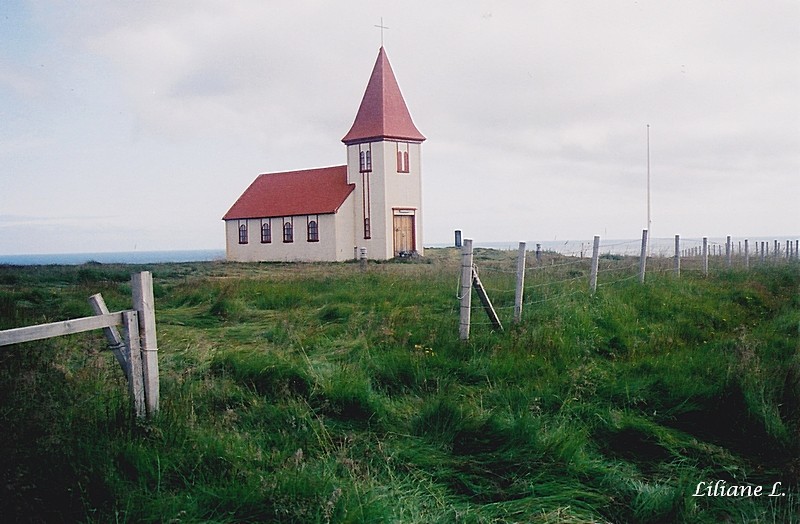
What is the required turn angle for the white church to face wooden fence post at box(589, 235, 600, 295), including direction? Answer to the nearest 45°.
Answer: approximately 45° to its right

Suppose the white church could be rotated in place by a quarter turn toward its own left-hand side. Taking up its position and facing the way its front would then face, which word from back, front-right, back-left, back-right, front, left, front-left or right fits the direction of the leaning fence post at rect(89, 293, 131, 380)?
back-right

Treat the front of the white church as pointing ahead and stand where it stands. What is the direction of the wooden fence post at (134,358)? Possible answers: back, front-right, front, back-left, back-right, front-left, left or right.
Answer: front-right

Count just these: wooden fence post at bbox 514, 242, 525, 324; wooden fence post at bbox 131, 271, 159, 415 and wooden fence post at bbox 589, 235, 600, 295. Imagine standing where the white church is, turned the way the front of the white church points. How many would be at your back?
0

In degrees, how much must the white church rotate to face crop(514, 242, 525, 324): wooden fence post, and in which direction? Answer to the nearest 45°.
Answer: approximately 45° to its right

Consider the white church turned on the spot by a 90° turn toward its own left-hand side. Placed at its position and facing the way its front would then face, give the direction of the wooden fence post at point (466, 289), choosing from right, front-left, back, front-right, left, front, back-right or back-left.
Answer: back-right
